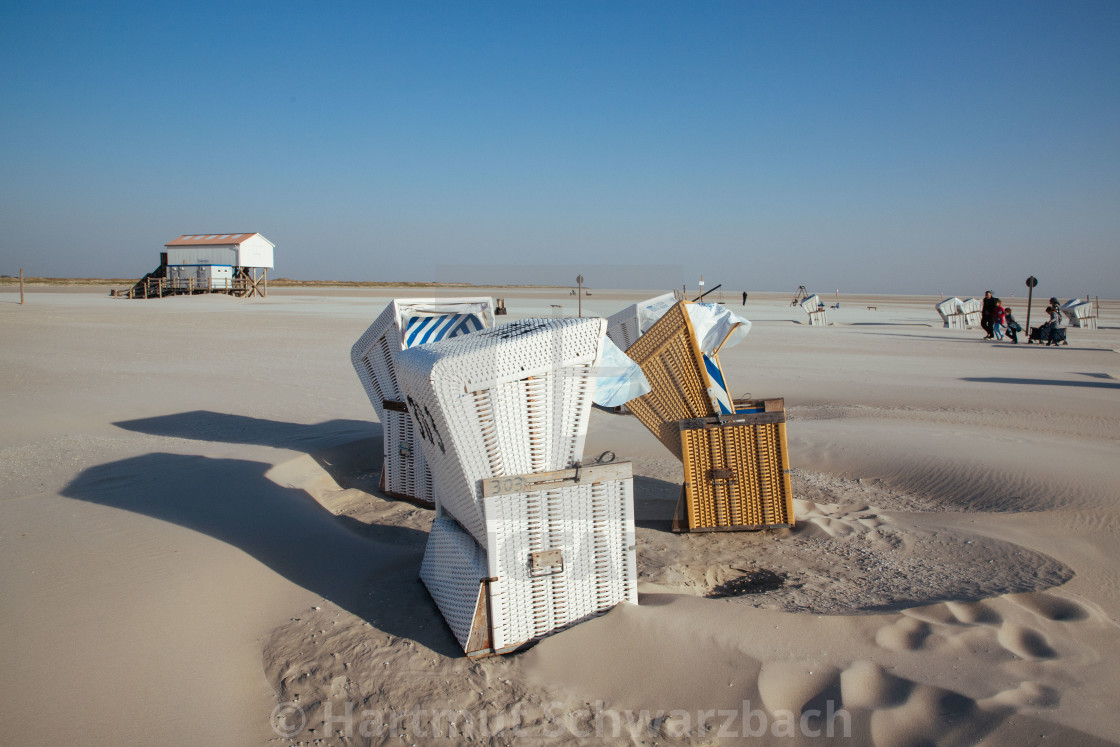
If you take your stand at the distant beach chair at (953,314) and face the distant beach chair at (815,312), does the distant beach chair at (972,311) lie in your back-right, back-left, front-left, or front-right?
back-right

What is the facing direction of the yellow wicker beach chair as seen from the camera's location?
facing to the right of the viewer

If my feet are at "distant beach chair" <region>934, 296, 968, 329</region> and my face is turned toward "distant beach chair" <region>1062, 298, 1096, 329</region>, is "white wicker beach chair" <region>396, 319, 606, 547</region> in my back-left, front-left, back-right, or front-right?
back-right

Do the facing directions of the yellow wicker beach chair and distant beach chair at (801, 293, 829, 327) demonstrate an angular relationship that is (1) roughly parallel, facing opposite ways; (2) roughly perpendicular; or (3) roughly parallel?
roughly parallel
